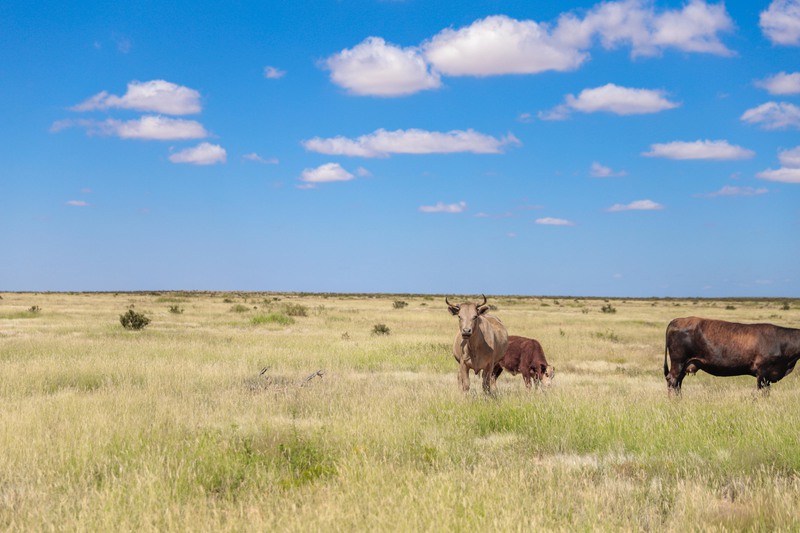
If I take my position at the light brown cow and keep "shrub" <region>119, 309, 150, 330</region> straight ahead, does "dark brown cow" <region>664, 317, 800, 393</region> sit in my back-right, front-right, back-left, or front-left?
back-right

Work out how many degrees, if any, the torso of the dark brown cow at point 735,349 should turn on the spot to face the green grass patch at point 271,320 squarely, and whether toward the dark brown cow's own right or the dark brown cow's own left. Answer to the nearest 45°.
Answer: approximately 135° to the dark brown cow's own left

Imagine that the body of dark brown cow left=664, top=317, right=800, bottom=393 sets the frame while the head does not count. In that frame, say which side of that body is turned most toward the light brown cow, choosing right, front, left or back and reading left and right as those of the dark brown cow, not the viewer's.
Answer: back

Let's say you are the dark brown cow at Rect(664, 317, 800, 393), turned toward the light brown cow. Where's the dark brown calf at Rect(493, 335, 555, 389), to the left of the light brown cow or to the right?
right

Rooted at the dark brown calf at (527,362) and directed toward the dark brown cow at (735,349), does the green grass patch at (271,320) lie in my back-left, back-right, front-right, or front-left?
back-left

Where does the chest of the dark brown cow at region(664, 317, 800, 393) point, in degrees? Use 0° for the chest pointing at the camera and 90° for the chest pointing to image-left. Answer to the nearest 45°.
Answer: approximately 270°

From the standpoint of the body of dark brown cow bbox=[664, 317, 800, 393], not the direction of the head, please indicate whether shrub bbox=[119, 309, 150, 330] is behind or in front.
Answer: behind
